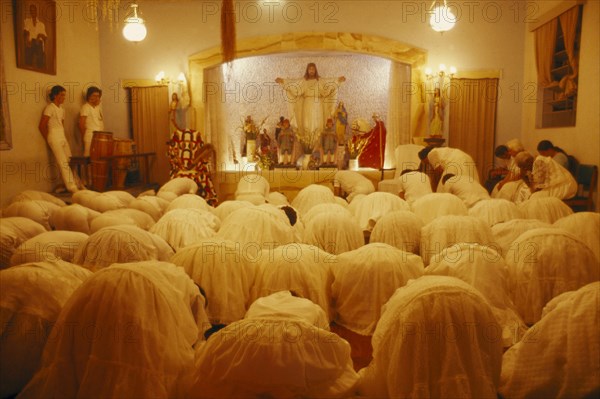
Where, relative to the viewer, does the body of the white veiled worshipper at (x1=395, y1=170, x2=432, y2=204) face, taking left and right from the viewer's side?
facing away from the viewer

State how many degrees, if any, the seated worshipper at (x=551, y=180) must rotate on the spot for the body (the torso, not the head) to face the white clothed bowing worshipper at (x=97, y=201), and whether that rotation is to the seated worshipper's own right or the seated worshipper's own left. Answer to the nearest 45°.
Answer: approximately 45° to the seated worshipper's own left

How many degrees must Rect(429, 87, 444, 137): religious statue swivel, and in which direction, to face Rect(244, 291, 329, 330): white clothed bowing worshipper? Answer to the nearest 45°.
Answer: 0° — it already faces them

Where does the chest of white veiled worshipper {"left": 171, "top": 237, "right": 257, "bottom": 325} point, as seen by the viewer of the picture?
away from the camera

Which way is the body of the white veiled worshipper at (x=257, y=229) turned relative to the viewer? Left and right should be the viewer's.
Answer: facing away from the viewer

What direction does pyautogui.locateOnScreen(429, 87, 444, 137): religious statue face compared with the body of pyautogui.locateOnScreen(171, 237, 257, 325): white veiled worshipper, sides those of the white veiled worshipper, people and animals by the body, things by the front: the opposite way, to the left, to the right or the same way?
the opposite way

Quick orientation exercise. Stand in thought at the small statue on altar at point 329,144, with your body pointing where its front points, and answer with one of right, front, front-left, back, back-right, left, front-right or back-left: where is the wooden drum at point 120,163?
front-right

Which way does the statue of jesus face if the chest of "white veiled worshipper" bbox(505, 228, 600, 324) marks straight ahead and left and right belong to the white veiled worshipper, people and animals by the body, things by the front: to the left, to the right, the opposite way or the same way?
the opposite way

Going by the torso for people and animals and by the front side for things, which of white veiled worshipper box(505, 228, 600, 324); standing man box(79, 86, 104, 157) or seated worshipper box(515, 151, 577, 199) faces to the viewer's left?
the seated worshipper

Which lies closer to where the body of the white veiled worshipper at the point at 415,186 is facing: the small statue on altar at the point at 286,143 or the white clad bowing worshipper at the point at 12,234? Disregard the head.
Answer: the small statue on altar

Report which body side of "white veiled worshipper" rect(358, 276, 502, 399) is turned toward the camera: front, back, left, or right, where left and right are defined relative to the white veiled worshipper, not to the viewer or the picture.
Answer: back

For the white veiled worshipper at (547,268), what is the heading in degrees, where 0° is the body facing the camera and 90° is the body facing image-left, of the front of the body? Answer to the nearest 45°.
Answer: approximately 180°

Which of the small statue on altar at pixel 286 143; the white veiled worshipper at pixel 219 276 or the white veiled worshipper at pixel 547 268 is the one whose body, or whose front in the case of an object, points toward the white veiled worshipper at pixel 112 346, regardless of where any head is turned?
the small statue on altar
